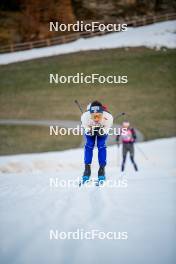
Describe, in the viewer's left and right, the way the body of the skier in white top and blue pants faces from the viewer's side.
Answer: facing the viewer
